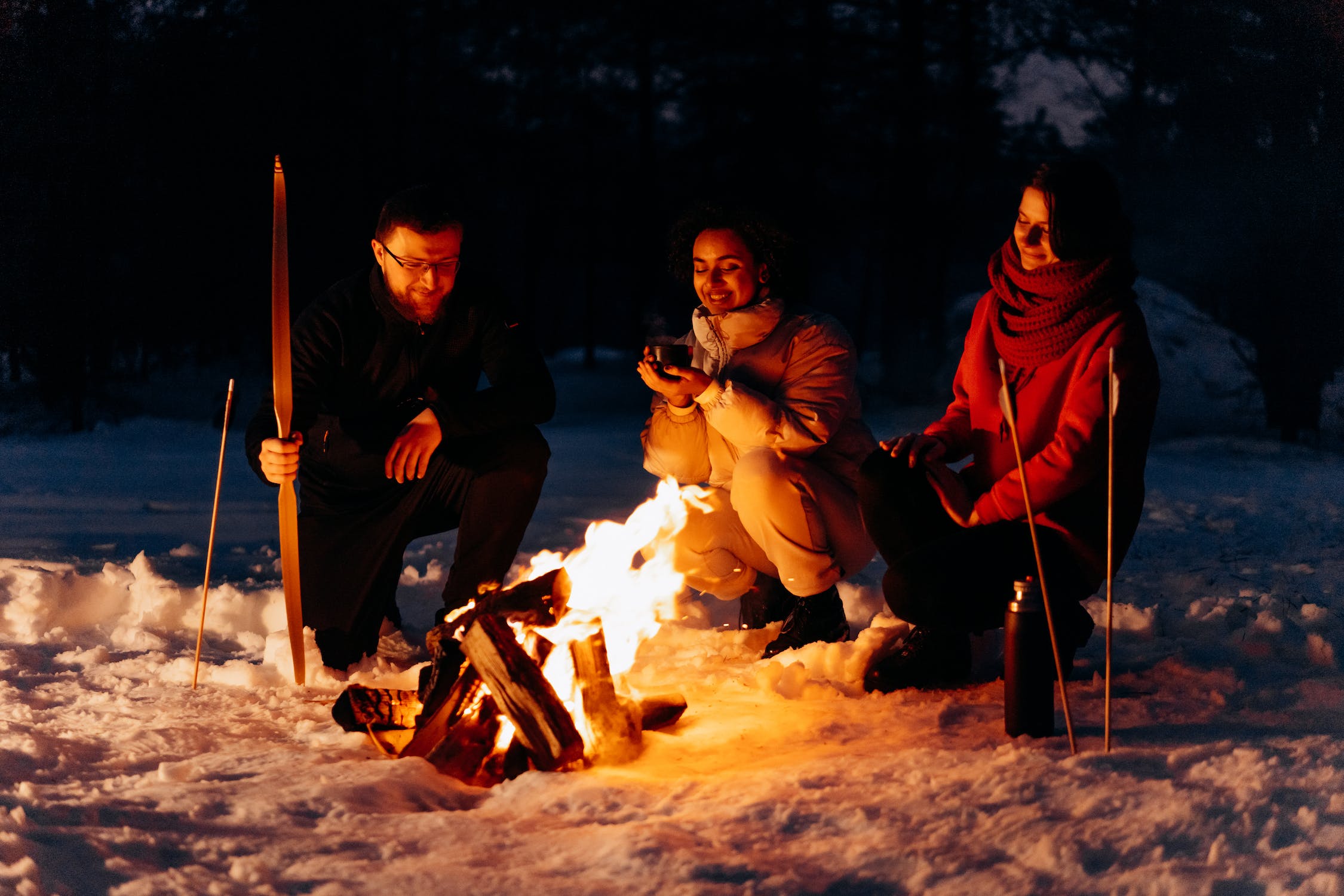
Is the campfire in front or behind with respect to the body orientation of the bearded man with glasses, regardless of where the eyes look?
in front

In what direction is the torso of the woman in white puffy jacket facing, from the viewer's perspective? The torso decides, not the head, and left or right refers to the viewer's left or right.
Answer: facing the viewer and to the left of the viewer

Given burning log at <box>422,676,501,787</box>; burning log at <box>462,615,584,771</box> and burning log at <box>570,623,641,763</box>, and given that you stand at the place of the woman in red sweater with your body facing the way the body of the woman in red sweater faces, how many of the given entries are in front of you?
3

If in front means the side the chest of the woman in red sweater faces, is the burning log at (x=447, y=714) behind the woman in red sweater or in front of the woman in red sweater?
in front

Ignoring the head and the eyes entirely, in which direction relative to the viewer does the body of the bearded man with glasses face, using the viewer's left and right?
facing the viewer

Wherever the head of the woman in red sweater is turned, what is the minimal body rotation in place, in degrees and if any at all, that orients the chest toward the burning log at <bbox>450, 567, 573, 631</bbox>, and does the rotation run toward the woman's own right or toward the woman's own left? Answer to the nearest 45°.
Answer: approximately 45° to the woman's own right

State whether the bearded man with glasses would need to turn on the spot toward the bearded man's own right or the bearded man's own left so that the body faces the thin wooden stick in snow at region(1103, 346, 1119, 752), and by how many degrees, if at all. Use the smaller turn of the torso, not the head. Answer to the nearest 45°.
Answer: approximately 45° to the bearded man's own left

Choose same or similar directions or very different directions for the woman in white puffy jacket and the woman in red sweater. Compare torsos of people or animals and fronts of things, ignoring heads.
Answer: same or similar directions

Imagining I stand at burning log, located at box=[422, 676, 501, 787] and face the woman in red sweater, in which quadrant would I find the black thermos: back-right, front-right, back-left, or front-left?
front-right

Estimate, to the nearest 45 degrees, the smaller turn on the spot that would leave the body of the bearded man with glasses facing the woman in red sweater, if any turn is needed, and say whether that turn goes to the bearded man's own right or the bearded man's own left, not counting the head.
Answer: approximately 45° to the bearded man's own left

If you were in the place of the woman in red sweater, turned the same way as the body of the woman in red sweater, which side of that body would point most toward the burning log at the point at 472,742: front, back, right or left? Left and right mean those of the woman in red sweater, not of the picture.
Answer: front

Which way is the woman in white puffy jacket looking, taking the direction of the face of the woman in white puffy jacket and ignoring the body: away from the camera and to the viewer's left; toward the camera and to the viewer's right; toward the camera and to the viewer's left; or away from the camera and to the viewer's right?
toward the camera and to the viewer's left

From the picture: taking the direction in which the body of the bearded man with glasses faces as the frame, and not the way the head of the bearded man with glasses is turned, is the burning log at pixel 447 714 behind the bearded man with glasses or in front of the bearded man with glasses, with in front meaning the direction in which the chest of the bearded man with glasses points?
in front
